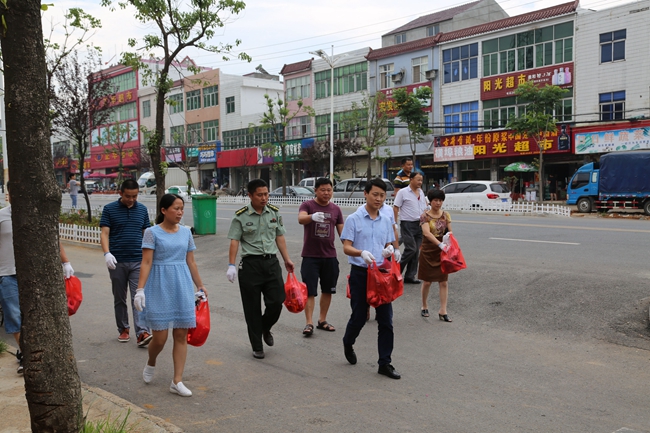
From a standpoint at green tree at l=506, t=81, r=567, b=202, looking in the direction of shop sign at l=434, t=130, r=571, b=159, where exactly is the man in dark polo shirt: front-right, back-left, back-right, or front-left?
back-left

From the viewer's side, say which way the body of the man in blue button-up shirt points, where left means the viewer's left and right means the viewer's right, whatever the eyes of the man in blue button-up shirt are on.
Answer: facing the viewer and to the right of the viewer

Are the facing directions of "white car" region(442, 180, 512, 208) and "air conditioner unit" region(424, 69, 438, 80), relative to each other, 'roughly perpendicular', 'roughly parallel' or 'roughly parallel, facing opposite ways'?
roughly perpendicular

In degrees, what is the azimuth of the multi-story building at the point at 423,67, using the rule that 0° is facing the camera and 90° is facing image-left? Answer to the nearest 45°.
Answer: approximately 45°

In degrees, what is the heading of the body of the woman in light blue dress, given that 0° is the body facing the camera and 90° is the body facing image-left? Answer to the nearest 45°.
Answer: approximately 315°

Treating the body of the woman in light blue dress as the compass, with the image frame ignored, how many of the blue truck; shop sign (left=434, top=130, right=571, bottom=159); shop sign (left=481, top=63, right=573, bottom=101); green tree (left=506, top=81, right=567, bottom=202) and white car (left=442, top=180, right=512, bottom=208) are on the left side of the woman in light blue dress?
5

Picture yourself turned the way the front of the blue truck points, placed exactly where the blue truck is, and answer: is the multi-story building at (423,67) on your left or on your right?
on your right

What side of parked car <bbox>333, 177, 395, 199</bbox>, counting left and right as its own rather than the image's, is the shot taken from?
left

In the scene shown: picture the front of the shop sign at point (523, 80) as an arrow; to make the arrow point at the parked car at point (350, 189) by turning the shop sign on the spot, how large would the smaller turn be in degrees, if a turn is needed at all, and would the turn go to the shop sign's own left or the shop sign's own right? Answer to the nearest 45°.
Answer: approximately 45° to the shop sign's own right

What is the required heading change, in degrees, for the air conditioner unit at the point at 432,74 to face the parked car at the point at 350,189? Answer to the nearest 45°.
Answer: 0° — it already faces it
